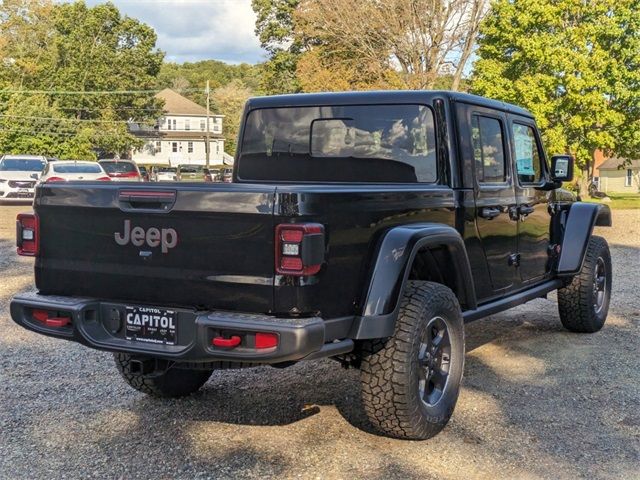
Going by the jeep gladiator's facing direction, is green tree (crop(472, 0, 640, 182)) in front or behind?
in front

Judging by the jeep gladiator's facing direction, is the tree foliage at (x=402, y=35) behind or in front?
in front

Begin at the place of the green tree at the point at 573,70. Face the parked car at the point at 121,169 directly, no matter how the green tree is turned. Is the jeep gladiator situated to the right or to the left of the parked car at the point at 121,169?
left

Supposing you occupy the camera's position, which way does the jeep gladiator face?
facing away from the viewer and to the right of the viewer

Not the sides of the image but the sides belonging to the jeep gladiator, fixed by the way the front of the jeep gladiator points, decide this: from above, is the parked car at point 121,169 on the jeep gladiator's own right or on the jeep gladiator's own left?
on the jeep gladiator's own left
